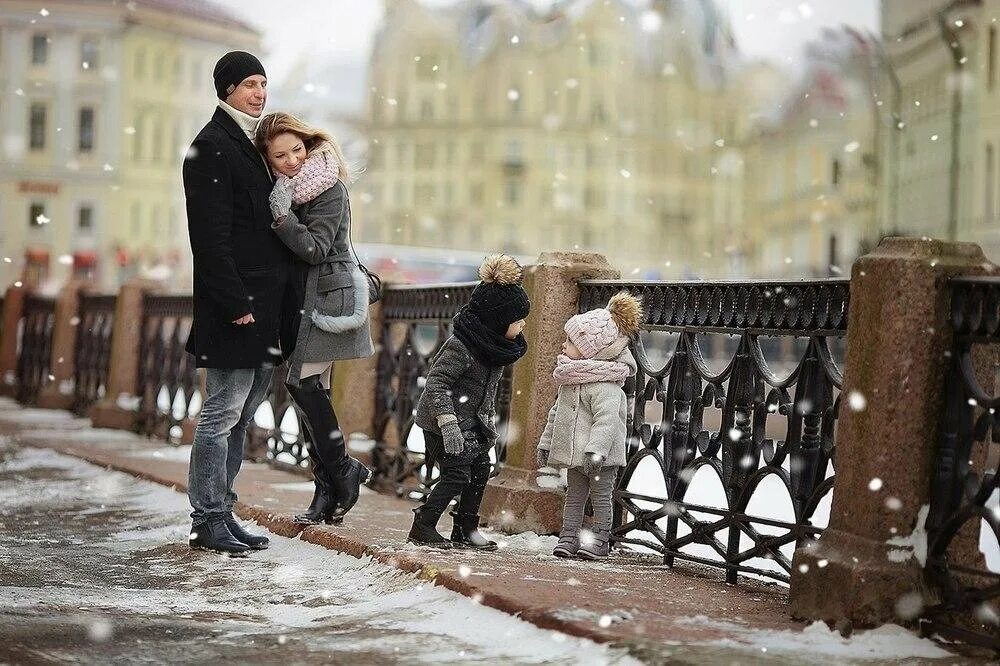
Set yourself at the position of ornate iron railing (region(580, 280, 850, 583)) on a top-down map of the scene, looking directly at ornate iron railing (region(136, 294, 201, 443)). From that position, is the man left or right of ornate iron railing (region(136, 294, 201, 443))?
left

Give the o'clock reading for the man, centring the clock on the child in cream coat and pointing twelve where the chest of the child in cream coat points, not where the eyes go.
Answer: The man is roughly at 1 o'clock from the child in cream coat.

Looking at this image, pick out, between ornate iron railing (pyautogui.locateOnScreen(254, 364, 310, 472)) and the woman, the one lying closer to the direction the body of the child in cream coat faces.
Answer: the woman

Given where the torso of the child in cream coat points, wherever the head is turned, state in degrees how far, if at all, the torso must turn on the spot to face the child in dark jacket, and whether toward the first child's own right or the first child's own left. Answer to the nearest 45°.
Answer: approximately 45° to the first child's own right

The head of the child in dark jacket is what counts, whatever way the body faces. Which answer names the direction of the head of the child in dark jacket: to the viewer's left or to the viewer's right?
to the viewer's right

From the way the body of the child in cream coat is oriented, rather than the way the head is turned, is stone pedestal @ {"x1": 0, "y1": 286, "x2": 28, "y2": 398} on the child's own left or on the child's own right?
on the child's own right

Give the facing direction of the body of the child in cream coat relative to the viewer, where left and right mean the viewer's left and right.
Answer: facing the viewer and to the left of the viewer

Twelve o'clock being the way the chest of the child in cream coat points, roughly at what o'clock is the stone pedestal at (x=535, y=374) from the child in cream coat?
The stone pedestal is roughly at 4 o'clock from the child in cream coat.
